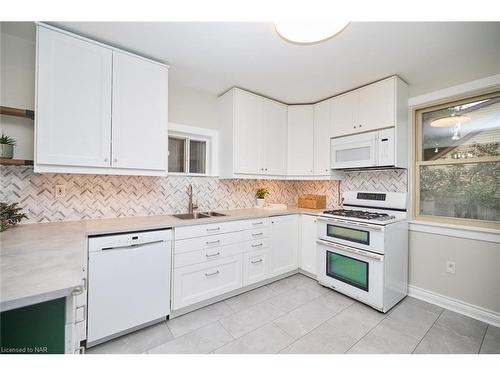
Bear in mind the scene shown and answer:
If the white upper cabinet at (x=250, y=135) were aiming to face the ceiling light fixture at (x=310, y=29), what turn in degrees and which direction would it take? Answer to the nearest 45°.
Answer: approximately 45° to its right

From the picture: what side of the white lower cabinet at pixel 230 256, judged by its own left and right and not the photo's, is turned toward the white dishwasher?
right

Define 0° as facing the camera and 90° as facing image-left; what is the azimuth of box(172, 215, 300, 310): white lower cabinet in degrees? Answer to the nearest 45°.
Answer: approximately 315°

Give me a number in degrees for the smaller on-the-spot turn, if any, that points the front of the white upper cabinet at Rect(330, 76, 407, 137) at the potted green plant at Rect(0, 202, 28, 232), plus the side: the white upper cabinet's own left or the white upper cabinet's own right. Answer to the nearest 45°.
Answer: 0° — it already faces it

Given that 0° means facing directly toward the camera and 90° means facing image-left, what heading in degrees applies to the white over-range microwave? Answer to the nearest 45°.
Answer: approximately 45°

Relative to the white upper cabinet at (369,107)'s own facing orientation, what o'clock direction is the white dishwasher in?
The white dishwasher is roughly at 12 o'clock from the white upper cabinet.

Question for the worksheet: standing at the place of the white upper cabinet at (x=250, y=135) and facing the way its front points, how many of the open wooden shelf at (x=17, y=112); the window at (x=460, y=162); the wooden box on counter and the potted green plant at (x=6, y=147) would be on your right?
2

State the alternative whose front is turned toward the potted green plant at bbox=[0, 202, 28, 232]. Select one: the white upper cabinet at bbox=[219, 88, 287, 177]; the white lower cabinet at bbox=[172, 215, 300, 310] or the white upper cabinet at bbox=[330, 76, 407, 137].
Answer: the white upper cabinet at bbox=[330, 76, 407, 137]

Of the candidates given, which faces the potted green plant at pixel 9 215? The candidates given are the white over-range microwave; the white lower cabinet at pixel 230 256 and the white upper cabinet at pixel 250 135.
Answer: the white over-range microwave

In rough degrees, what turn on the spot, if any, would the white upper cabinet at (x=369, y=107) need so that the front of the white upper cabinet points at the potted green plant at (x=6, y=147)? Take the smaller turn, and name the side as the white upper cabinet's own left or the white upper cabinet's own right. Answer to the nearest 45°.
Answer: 0° — it already faces it
